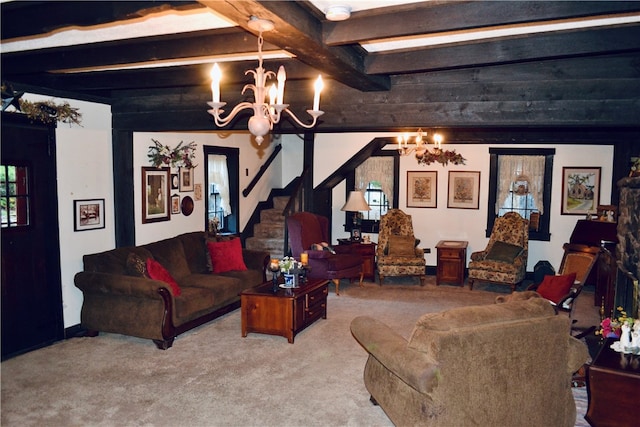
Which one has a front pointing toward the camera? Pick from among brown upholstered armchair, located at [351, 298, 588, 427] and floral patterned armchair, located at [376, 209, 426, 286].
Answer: the floral patterned armchair

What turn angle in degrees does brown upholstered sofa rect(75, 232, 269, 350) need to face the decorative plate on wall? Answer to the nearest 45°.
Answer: approximately 135° to its left

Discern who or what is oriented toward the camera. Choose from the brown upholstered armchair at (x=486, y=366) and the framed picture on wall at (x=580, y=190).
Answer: the framed picture on wall

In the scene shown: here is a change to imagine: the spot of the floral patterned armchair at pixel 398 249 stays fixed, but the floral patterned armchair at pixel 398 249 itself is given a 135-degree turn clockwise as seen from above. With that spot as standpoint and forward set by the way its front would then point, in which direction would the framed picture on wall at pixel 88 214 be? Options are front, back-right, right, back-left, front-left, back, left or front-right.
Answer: left

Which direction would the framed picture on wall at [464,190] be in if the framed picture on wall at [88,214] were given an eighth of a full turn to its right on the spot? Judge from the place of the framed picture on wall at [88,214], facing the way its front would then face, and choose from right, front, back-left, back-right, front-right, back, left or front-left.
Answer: left

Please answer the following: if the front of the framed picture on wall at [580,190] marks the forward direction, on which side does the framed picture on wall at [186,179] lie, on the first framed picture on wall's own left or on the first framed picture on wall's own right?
on the first framed picture on wall's own right

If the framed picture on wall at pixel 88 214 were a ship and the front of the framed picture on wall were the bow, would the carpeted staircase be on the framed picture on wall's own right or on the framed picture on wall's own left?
on the framed picture on wall's own left

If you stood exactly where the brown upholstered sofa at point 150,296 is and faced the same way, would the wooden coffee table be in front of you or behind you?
in front

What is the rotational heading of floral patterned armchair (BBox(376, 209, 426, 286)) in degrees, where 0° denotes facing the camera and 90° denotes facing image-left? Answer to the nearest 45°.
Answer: approximately 0°

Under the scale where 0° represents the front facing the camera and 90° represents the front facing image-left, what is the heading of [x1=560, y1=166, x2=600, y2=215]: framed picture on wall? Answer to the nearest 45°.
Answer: approximately 0°

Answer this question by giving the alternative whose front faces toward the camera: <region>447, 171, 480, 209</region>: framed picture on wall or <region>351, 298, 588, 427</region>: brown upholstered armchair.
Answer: the framed picture on wall

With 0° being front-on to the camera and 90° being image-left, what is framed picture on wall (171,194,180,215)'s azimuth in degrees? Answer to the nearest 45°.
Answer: approximately 315°

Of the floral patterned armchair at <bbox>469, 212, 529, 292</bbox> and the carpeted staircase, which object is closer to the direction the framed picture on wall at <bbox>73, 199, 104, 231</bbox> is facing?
the floral patterned armchair

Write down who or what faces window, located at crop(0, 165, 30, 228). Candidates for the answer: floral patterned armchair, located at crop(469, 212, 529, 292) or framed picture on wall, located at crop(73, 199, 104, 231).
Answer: the floral patterned armchair

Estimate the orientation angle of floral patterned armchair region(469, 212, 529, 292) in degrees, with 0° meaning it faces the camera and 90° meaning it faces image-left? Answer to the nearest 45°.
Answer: approximately 45°

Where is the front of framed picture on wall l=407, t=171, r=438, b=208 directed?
toward the camera

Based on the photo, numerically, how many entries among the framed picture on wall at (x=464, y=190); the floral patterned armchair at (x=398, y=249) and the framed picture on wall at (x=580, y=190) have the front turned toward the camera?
3

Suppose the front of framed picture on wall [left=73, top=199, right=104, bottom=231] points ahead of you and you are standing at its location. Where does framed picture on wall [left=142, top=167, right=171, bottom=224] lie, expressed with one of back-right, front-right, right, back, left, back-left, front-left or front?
left

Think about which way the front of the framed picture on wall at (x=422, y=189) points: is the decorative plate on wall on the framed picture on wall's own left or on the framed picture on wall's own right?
on the framed picture on wall's own right
